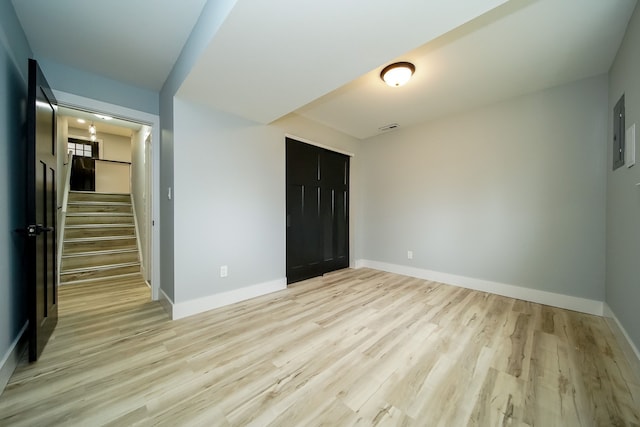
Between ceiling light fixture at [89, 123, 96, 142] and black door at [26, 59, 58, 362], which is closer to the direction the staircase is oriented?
the black door

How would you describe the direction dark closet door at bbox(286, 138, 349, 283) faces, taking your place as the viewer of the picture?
facing the viewer and to the right of the viewer

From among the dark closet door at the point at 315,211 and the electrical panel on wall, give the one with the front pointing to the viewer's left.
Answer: the electrical panel on wall

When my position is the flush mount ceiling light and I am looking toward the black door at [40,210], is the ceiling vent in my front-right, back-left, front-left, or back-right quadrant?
back-right

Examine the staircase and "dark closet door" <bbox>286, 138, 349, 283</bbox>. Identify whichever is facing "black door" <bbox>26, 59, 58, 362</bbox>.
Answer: the staircase

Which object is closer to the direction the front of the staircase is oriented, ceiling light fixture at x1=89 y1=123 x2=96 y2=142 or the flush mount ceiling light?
the flush mount ceiling light

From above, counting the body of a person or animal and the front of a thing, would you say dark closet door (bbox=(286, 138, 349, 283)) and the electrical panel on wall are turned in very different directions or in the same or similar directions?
very different directions

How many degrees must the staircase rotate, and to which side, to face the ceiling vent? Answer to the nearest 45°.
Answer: approximately 45° to its left

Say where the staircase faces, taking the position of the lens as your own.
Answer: facing the viewer

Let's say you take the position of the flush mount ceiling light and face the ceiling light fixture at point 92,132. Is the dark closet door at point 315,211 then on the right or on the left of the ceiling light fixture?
right

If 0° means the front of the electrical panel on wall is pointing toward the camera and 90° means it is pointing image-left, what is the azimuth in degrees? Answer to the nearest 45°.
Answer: approximately 90°

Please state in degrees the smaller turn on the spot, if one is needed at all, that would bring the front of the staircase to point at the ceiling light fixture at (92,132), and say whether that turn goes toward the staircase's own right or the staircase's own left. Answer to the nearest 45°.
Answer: approximately 180°

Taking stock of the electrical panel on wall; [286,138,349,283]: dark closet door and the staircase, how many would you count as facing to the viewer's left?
1

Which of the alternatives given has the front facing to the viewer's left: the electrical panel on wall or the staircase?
the electrical panel on wall

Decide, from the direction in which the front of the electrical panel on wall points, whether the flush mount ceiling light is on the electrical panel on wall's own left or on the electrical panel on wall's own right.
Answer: on the electrical panel on wall's own left

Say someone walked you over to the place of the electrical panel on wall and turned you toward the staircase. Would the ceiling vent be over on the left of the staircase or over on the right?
right

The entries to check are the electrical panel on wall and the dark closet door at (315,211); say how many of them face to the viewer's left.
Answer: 1

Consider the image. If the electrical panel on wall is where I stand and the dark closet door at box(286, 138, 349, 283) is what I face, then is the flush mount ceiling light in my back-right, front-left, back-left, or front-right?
front-left
